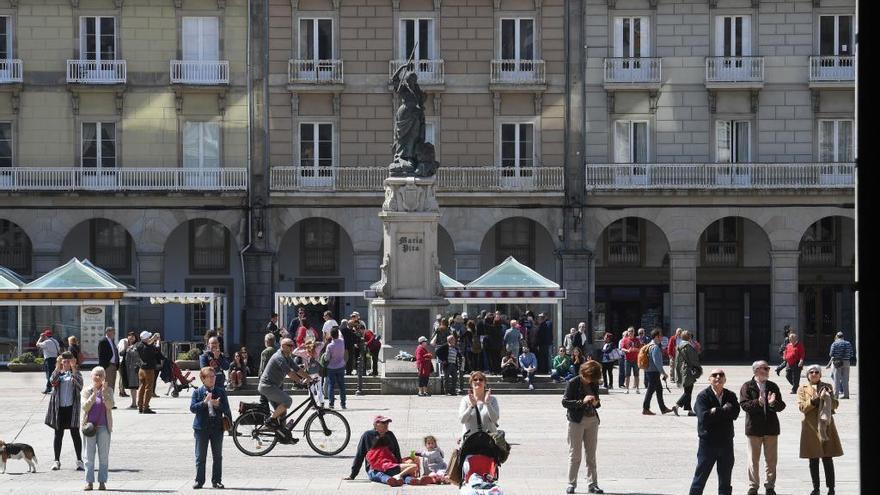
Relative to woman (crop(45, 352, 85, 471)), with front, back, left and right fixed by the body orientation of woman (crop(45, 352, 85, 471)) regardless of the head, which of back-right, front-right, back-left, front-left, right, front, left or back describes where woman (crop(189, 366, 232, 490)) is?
front-left

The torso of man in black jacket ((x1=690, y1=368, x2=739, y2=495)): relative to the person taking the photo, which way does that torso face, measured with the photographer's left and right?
facing the viewer

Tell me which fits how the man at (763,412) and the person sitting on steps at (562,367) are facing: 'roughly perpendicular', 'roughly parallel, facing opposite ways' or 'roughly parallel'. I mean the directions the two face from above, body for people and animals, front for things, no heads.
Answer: roughly parallel

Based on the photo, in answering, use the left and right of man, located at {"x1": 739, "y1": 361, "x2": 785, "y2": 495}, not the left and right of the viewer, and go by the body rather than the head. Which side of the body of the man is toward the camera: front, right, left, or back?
front

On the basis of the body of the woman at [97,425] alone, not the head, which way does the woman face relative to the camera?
toward the camera

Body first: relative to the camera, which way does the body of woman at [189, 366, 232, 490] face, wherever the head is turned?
toward the camera

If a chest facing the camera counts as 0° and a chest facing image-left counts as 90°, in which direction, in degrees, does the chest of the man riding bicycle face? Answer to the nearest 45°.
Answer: approximately 270°

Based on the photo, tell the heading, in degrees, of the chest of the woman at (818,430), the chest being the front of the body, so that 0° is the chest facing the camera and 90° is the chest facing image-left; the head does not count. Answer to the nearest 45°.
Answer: approximately 0°

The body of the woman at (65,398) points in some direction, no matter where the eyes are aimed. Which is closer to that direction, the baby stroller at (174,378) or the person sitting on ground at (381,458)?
the person sitting on ground

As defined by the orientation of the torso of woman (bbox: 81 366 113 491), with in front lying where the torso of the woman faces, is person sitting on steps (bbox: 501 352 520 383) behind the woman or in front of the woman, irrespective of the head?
behind

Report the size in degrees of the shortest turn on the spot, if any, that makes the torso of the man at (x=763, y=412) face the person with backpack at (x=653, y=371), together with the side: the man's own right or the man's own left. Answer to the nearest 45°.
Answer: approximately 180°

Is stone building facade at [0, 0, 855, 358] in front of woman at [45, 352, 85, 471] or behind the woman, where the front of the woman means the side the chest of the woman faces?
behind

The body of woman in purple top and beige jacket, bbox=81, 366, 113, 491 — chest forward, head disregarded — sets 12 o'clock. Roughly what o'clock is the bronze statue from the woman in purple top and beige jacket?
The bronze statue is roughly at 7 o'clock from the woman in purple top and beige jacket.

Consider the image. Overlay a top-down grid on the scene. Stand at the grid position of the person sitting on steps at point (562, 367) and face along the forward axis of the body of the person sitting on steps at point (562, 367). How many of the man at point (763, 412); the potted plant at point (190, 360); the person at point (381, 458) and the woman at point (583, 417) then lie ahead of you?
3
